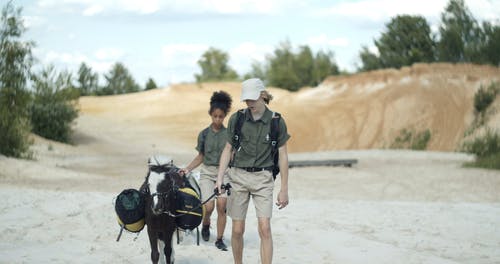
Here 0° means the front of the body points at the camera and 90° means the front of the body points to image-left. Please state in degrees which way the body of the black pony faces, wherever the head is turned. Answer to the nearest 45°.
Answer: approximately 0°

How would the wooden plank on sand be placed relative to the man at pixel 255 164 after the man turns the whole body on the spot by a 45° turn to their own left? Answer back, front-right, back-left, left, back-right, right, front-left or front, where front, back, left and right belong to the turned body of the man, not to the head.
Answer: back-left

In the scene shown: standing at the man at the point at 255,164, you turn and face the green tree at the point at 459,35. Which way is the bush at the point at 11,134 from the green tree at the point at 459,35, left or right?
left

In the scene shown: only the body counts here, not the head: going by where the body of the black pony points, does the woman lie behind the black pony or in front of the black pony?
behind

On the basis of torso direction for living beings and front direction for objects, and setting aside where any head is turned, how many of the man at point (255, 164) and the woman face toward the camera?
2

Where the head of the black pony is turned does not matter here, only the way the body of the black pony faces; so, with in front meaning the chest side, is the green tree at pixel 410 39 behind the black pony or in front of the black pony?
behind

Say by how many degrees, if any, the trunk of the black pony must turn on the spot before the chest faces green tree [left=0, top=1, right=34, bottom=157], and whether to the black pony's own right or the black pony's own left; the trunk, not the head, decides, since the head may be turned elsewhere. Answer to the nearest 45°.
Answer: approximately 180°

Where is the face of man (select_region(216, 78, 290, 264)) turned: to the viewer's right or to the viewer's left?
to the viewer's left
